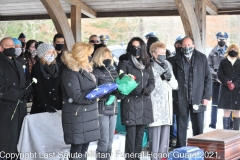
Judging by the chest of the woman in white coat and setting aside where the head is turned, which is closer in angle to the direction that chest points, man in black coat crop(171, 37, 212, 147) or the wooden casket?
the wooden casket

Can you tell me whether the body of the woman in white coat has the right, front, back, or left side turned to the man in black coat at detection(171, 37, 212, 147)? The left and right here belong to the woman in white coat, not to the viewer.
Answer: left

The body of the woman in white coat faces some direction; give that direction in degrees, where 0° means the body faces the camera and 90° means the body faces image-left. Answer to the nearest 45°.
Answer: approximately 315°

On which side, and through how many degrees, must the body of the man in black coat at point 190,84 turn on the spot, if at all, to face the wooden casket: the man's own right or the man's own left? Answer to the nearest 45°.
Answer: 0° — they already face it

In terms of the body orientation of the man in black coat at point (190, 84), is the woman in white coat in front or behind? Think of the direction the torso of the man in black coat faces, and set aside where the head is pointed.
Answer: in front
